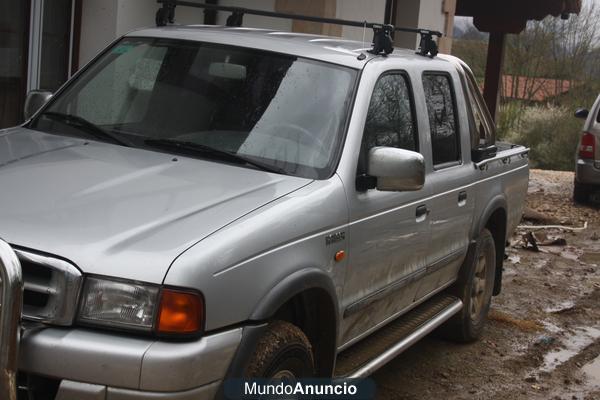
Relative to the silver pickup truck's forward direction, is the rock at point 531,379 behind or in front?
behind

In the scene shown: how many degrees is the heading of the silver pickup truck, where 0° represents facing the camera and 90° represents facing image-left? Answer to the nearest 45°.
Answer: approximately 45°

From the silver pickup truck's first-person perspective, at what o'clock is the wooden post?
The wooden post is roughly at 5 o'clock from the silver pickup truck.

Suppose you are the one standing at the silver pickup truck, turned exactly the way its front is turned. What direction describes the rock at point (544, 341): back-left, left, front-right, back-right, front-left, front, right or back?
back
